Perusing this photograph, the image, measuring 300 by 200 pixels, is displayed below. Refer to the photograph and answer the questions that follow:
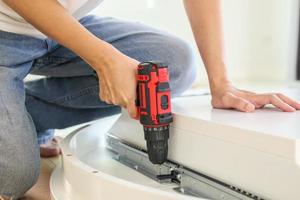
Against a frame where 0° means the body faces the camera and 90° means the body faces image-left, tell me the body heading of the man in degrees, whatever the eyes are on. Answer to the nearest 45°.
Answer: approximately 315°

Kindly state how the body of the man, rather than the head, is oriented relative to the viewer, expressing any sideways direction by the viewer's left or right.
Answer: facing the viewer and to the right of the viewer
